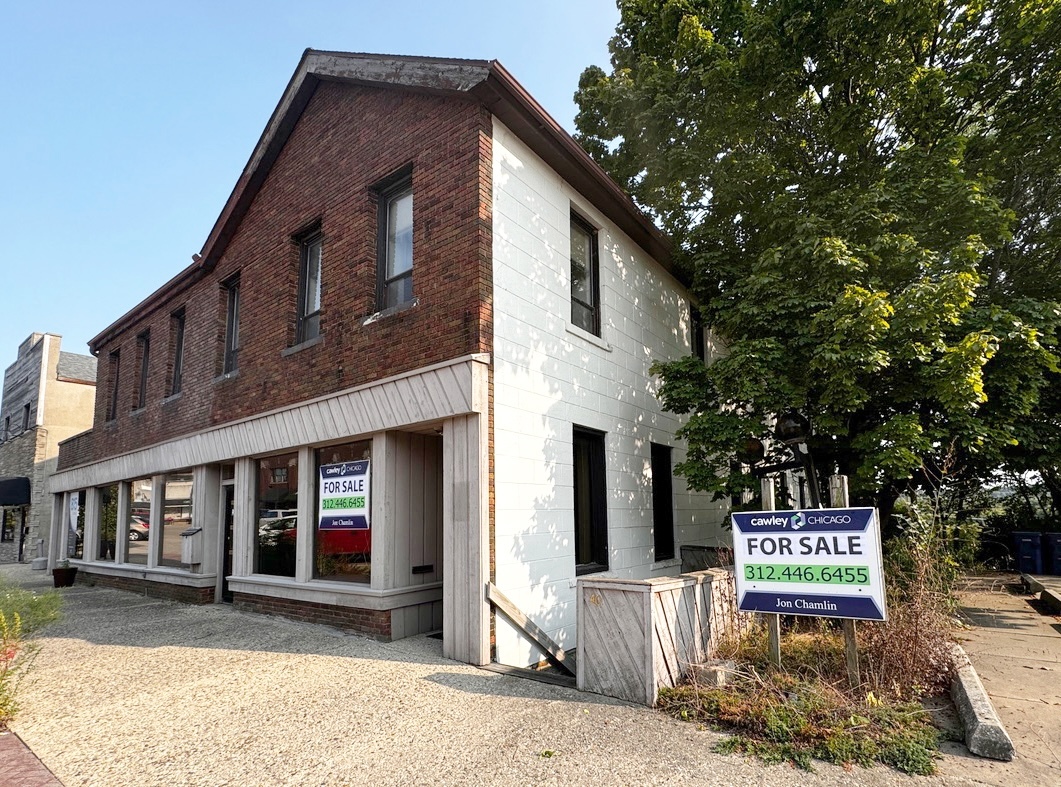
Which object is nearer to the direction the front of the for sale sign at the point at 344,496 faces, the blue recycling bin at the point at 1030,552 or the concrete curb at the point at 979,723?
the concrete curb

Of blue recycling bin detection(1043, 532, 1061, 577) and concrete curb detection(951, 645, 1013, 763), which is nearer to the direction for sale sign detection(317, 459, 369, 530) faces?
the concrete curb

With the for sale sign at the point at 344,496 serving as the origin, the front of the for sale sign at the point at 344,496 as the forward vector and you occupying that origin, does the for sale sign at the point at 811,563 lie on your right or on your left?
on your left

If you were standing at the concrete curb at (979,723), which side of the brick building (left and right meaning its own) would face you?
left

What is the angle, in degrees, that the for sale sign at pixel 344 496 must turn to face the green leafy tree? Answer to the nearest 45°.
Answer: approximately 135° to its left

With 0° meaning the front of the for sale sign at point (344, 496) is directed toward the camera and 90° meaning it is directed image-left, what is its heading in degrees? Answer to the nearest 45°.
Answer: approximately 45°

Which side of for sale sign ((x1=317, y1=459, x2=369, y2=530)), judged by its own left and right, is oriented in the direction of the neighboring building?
right
